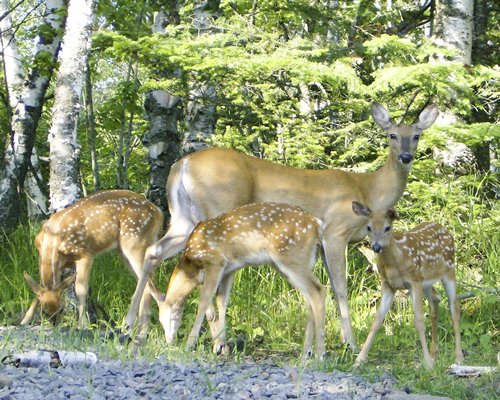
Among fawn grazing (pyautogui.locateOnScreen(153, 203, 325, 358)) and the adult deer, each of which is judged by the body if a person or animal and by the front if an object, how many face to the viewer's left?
1

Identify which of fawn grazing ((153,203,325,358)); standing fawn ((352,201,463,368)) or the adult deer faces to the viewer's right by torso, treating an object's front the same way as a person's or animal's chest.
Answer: the adult deer

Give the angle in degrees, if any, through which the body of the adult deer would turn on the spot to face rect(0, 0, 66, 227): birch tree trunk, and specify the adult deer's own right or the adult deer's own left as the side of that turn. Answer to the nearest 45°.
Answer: approximately 135° to the adult deer's own left

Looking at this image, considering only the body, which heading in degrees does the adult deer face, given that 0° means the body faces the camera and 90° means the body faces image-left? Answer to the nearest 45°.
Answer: approximately 270°

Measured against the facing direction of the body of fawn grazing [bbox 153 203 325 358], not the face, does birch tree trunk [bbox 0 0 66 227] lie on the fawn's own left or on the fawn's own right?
on the fawn's own right

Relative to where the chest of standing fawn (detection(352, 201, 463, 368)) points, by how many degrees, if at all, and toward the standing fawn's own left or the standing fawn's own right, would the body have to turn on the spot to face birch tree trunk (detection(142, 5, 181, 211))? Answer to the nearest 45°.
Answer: approximately 90° to the standing fawn's own right

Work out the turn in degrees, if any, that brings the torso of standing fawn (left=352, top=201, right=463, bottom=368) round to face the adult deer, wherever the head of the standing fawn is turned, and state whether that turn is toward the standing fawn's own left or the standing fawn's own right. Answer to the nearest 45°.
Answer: approximately 90° to the standing fawn's own right

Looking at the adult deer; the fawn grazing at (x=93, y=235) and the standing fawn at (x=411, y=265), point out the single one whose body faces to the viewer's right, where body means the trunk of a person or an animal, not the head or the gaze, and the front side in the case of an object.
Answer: the adult deer

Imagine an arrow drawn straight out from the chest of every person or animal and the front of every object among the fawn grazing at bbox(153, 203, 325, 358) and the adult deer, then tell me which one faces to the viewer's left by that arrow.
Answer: the fawn grazing

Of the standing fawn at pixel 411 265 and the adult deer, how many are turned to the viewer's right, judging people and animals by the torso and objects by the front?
1

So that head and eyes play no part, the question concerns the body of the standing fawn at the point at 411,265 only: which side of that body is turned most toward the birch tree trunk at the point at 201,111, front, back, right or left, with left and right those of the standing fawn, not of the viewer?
right

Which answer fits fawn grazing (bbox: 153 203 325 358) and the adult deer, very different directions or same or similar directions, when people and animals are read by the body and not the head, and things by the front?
very different directions

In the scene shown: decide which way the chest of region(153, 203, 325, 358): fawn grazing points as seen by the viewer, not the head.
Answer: to the viewer's left

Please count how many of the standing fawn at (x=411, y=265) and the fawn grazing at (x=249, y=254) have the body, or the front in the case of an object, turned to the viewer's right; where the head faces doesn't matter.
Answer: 0
